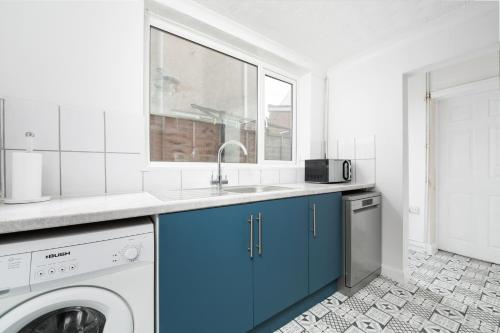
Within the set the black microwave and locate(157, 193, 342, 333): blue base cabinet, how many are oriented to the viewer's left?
0

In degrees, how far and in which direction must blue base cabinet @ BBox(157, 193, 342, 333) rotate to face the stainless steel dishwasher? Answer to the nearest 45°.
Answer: approximately 90° to its left

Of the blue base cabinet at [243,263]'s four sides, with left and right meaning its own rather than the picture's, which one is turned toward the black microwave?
left

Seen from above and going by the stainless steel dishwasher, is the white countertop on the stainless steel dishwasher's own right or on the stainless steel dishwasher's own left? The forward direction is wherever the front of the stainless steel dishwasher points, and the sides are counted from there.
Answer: on the stainless steel dishwasher's own right

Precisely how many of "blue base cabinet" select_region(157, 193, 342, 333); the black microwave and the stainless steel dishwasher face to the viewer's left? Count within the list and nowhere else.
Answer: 0

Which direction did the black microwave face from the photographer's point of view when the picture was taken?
facing the viewer and to the right of the viewer

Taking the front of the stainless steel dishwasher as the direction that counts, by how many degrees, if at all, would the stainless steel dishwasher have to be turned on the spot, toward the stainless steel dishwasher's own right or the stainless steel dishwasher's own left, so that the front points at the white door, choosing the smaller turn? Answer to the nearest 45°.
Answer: approximately 90° to the stainless steel dishwasher's own left

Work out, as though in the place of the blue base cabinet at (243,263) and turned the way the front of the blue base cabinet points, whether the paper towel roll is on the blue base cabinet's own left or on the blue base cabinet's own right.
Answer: on the blue base cabinet's own right

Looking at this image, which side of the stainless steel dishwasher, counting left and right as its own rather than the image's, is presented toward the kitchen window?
right

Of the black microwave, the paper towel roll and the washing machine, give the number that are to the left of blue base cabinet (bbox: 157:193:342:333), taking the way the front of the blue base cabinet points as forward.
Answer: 1

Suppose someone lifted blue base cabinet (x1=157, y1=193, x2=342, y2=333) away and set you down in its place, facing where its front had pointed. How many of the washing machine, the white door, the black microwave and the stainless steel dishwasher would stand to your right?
1
